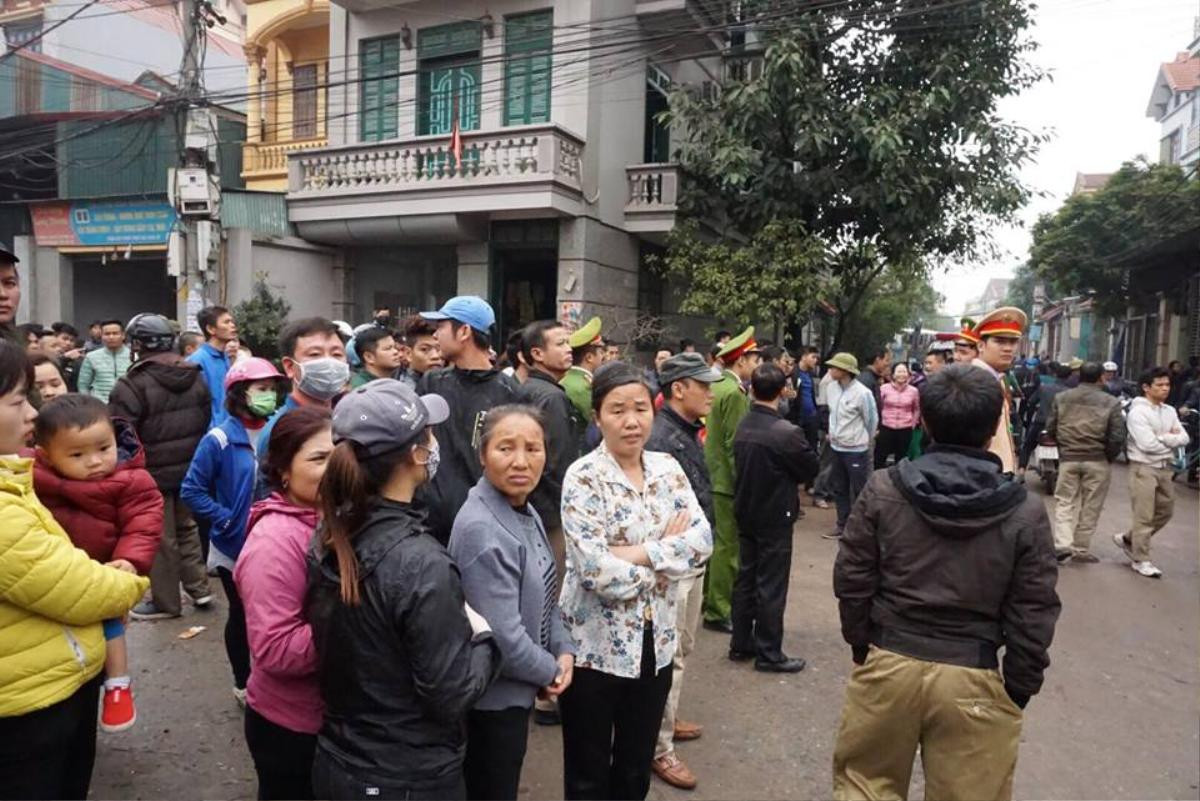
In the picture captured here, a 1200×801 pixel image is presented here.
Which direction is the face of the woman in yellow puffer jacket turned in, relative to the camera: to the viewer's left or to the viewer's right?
to the viewer's right

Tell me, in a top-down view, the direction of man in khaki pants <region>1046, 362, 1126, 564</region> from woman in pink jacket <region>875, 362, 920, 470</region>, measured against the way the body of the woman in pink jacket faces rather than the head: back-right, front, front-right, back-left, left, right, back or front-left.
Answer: front-left

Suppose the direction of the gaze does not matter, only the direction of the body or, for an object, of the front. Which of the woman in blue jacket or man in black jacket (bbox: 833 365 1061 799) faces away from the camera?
the man in black jacket

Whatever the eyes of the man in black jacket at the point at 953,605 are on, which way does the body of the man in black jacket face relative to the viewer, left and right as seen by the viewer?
facing away from the viewer

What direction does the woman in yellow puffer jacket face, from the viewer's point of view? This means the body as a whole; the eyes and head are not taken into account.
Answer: to the viewer's right
